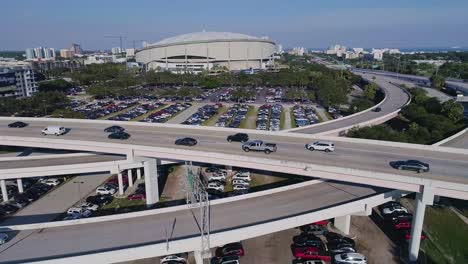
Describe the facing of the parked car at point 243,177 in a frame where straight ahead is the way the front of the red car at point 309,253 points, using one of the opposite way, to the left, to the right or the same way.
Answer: the opposite way

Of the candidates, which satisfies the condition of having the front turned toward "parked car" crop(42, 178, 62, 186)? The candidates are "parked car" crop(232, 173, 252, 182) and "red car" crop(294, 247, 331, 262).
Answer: "parked car" crop(232, 173, 252, 182)

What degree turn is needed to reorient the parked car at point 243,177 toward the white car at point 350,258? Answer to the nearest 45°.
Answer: approximately 135° to its left

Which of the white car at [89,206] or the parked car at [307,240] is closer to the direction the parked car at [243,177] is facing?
the white car

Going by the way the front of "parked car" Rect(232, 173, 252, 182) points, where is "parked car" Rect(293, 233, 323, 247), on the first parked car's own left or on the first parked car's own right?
on the first parked car's own left
